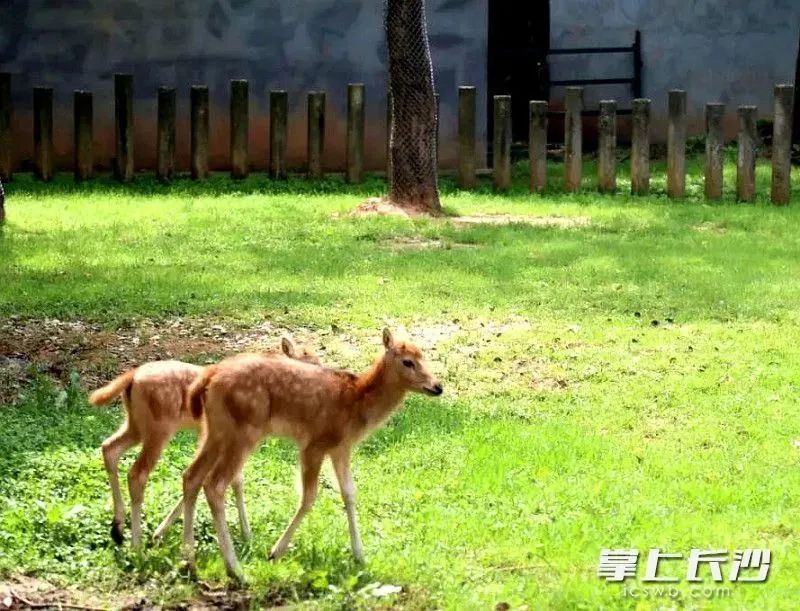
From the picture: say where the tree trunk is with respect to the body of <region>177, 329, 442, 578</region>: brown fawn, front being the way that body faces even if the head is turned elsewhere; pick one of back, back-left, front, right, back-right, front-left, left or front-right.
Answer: left

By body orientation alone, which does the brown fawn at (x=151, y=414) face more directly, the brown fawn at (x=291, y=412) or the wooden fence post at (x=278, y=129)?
the brown fawn

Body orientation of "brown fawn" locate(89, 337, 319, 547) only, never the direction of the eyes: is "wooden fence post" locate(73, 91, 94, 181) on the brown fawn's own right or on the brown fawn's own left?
on the brown fawn's own left

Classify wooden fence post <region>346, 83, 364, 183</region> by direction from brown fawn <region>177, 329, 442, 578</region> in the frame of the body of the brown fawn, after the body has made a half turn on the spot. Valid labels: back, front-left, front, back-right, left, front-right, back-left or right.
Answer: right

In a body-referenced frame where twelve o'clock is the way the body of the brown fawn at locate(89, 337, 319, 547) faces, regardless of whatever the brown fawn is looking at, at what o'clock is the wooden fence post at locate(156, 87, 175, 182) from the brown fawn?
The wooden fence post is roughly at 9 o'clock from the brown fawn.

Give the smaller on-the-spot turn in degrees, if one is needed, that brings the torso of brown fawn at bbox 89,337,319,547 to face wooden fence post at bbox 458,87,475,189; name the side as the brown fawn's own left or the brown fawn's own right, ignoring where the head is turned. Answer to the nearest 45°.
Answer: approximately 90° to the brown fawn's own left

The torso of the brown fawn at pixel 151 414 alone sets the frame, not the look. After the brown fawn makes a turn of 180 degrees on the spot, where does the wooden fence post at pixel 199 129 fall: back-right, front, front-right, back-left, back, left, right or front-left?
right

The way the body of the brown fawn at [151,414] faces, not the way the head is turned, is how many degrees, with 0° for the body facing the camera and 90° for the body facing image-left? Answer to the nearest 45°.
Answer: approximately 270°

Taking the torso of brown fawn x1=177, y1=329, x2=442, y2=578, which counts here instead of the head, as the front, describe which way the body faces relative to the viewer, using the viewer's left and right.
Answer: facing to the right of the viewer

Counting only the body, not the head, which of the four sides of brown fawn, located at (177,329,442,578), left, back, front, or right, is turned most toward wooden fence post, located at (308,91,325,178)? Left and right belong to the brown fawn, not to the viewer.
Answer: left

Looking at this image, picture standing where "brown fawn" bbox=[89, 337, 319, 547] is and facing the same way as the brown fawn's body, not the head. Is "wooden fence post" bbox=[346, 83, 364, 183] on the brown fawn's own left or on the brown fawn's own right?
on the brown fawn's own left

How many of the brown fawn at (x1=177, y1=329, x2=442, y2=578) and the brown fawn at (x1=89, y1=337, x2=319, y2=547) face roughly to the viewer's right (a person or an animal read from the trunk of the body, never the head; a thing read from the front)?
2

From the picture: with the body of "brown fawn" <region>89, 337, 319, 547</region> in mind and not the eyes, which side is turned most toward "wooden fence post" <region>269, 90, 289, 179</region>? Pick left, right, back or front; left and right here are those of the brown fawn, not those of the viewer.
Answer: left

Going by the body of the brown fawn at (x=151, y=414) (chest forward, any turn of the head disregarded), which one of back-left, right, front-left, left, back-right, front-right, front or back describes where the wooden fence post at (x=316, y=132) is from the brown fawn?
left
